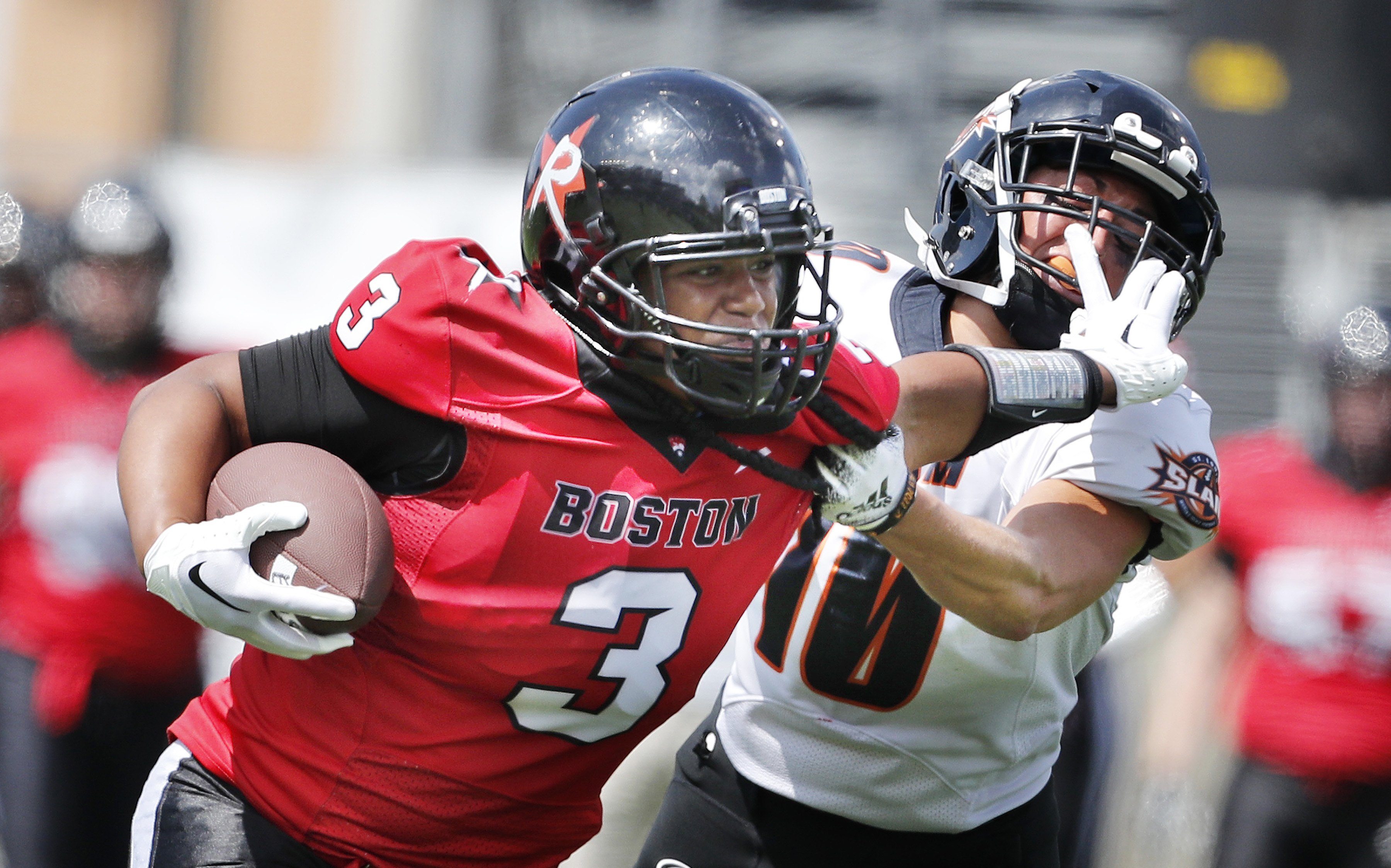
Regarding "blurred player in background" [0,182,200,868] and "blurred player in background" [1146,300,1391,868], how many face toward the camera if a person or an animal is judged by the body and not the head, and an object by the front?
2

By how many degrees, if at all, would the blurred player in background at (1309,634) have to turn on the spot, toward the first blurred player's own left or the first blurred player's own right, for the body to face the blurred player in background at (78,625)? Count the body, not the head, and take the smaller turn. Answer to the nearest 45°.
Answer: approximately 45° to the first blurred player's own right

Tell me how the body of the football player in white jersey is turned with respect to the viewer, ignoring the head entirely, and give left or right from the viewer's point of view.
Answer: facing the viewer and to the left of the viewer

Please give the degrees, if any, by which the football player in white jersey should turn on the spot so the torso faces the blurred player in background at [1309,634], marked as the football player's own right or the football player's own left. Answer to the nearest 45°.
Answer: approximately 180°

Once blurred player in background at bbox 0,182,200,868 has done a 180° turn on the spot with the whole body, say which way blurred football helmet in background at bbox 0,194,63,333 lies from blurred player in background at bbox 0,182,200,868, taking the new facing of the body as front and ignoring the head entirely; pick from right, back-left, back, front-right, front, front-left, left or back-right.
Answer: left

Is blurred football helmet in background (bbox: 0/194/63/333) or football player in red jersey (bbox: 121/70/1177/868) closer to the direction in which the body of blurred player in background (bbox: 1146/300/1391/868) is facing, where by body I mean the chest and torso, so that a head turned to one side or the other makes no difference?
the football player in red jersey

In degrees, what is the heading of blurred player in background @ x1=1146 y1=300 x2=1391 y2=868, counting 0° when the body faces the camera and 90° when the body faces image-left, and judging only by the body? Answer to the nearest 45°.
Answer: approximately 0°

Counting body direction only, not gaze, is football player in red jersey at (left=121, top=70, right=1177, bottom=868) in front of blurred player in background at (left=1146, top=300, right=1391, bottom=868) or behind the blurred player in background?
in front
